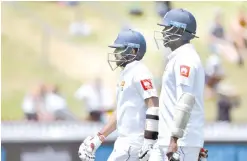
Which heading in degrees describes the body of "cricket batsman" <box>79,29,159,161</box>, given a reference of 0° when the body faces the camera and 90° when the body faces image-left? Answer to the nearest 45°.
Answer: approximately 90°
